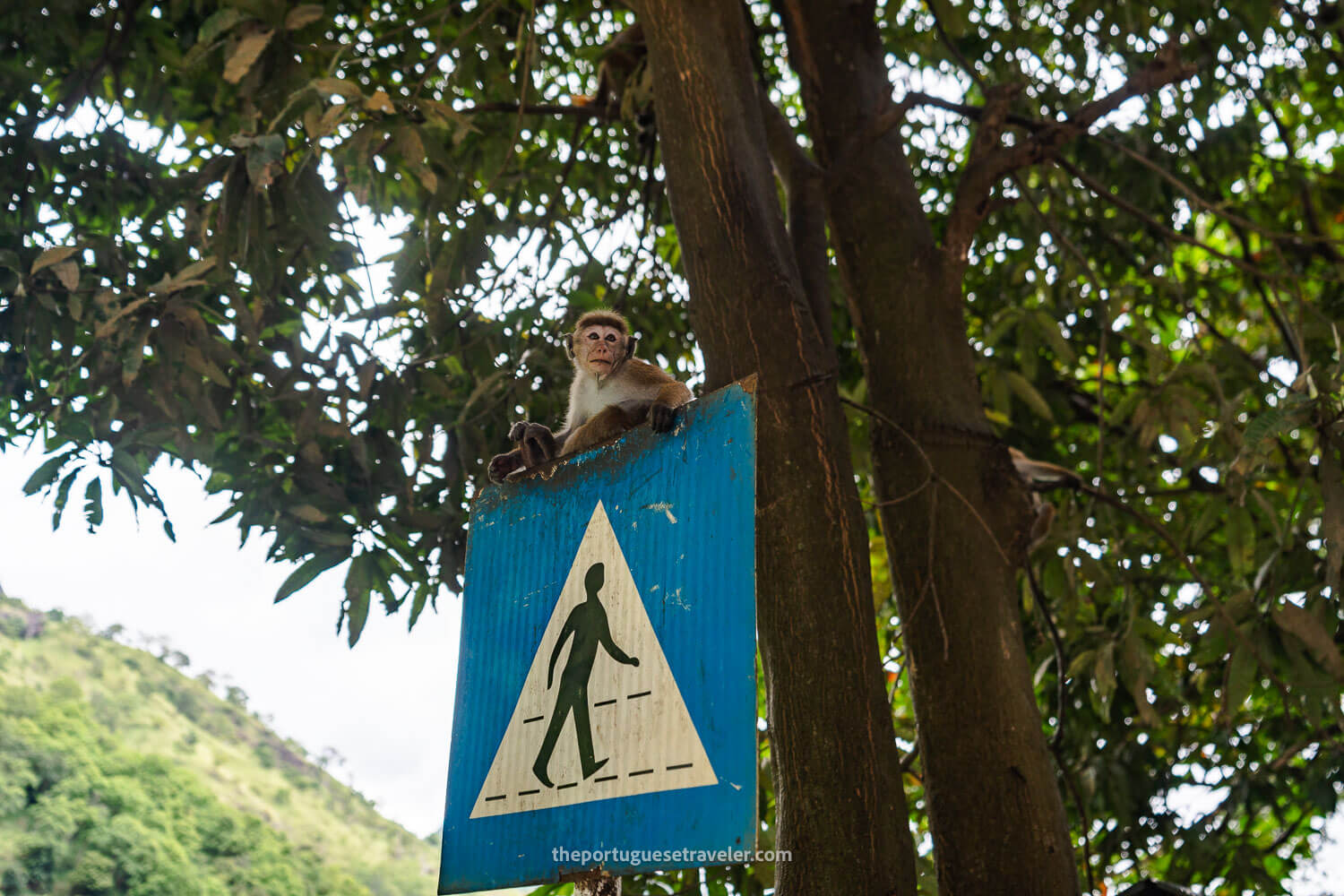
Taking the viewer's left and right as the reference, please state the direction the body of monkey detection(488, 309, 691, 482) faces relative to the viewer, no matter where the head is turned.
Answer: facing the viewer and to the left of the viewer

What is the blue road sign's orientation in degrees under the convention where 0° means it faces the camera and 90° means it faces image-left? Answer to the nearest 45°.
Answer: approximately 45°

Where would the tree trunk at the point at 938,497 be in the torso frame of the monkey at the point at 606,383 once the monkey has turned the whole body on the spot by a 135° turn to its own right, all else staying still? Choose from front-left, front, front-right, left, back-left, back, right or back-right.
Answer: right

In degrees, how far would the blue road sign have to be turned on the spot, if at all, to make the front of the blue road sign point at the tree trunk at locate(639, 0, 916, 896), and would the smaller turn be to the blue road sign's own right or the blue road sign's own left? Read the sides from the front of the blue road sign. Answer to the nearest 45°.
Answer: approximately 180°
